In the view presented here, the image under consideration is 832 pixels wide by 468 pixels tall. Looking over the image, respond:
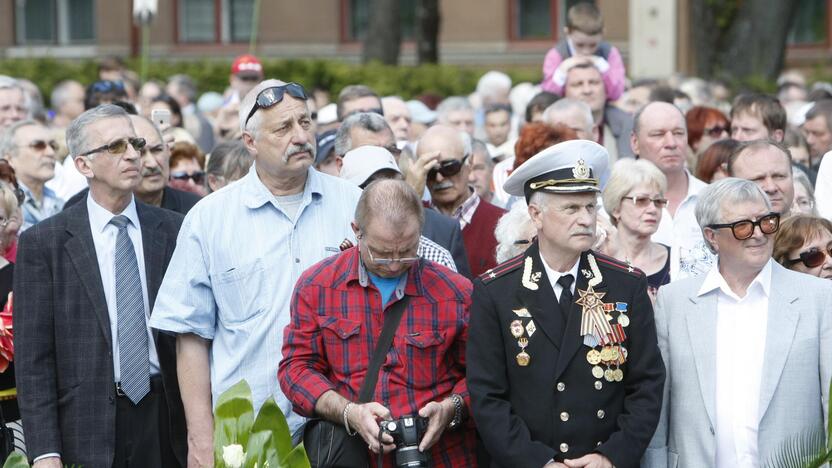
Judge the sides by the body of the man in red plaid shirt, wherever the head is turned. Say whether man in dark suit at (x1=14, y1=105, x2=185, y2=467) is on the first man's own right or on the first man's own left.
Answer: on the first man's own right

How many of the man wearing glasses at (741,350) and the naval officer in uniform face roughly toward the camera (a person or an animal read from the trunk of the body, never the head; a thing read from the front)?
2

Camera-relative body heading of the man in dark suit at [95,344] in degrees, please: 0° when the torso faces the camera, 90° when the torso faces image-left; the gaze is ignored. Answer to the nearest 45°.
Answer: approximately 315°

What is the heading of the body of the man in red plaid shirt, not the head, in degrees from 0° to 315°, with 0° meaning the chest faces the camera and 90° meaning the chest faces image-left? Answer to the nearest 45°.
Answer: approximately 0°
